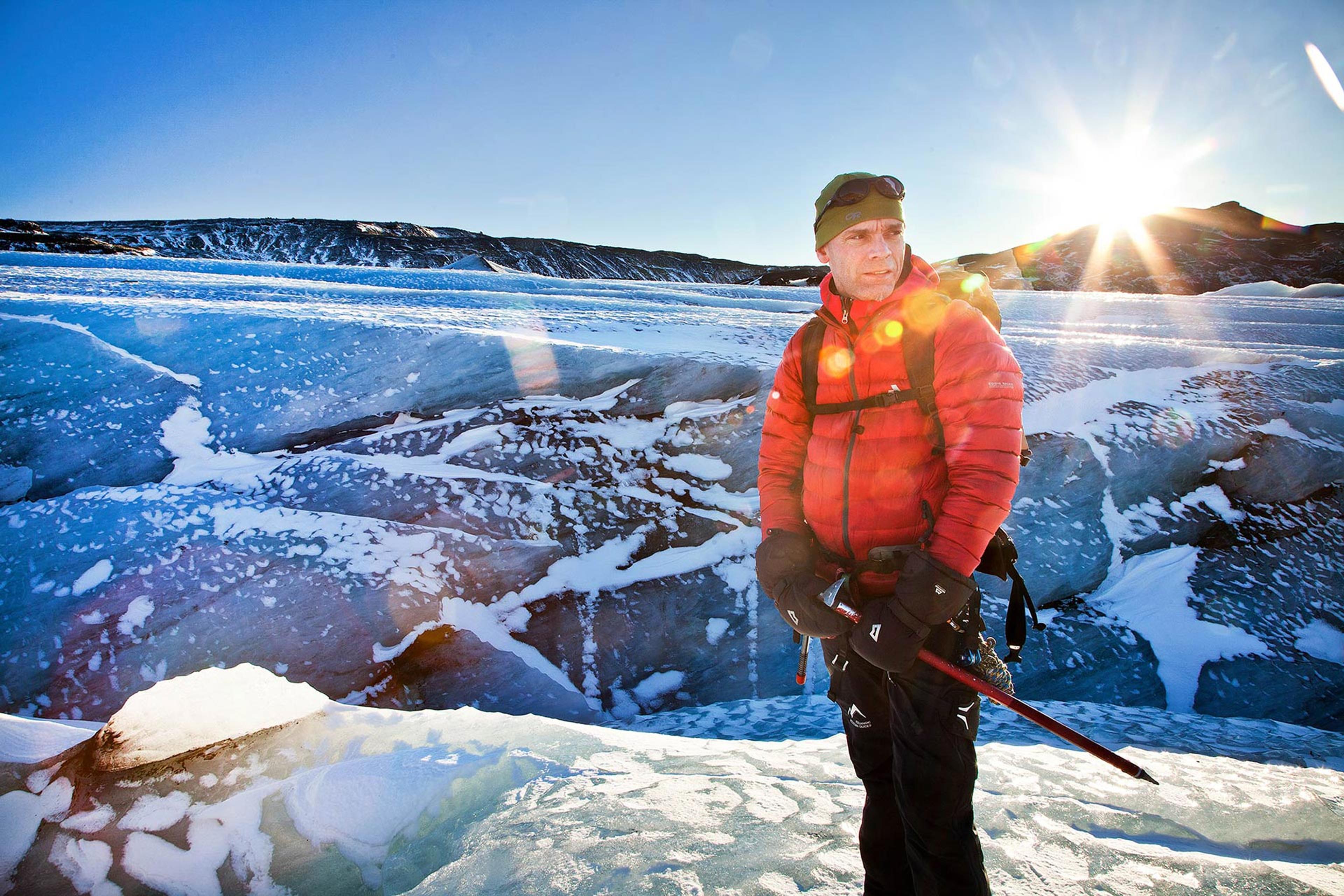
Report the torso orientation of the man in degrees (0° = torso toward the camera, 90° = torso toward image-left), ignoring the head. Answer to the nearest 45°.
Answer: approximately 45°
